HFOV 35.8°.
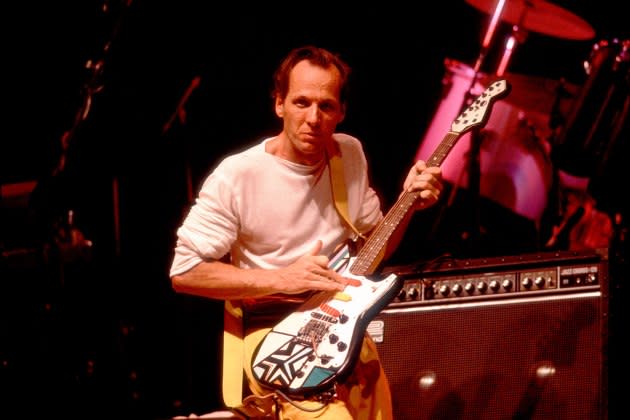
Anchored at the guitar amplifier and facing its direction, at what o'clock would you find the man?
The man is roughly at 2 o'clock from the guitar amplifier.

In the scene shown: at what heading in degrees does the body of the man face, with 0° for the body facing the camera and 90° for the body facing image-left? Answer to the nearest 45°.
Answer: approximately 315°

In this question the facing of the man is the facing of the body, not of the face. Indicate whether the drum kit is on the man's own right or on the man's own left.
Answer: on the man's own left

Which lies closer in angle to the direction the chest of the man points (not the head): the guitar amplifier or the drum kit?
the guitar amplifier

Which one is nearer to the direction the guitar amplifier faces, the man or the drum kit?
the man

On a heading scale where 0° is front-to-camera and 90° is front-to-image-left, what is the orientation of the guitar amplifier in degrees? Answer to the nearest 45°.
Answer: approximately 0°

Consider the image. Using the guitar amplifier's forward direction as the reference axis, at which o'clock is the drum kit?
The drum kit is roughly at 6 o'clock from the guitar amplifier.
